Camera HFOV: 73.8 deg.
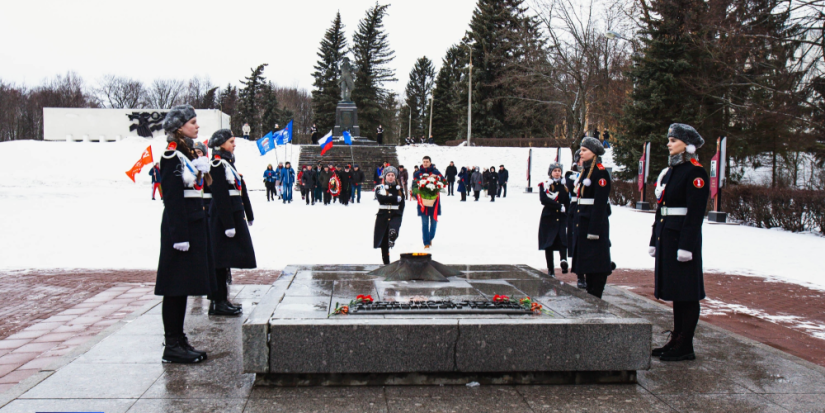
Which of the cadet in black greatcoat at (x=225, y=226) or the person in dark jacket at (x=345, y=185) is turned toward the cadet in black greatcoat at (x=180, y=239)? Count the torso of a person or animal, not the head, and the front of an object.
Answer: the person in dark jacket

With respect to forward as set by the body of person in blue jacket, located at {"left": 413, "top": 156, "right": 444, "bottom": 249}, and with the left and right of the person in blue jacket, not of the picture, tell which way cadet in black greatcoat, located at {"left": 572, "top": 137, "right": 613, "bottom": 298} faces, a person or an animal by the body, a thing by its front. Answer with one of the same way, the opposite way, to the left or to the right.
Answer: to the right

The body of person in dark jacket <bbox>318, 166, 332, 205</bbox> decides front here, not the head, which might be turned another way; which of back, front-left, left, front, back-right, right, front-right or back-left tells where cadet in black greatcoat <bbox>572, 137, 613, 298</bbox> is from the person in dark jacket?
front

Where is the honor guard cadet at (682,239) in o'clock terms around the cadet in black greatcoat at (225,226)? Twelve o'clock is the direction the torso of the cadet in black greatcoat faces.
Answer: The honor guard cadet is roughly at 1 o'clock from the cadet in black greatcoat.

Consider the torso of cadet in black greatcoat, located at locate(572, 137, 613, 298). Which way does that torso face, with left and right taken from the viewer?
facing to the left of the viewer

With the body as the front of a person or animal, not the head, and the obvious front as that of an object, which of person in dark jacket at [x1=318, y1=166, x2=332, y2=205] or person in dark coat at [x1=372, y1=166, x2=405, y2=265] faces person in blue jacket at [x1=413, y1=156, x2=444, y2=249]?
person in dark jacket at [x1=318, y1=166, x2=332, y2=205]

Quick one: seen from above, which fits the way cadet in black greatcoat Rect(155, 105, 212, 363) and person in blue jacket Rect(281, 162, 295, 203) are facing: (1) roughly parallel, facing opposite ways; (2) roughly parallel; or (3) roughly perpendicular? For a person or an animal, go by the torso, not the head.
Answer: roughly perpendicular

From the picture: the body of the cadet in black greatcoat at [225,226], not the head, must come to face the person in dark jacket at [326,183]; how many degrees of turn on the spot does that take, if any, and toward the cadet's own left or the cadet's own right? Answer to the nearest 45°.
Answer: approximately 90° to the cadet's own left

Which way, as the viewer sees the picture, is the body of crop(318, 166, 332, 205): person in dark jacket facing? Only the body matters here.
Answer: toward the camera

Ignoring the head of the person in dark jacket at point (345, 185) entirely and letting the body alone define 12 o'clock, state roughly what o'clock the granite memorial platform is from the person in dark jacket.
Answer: The granite memorial platform is roughly at 12 o'clock from the person in dark jacket.

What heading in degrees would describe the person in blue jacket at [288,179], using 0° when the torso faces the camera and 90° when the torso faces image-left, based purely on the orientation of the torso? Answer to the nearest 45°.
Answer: approximately 0°

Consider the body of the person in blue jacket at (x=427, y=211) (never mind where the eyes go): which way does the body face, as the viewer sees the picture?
toward the camera

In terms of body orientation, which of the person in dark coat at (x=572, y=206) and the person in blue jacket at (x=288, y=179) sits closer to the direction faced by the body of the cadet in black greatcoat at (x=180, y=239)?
the person in dark coat

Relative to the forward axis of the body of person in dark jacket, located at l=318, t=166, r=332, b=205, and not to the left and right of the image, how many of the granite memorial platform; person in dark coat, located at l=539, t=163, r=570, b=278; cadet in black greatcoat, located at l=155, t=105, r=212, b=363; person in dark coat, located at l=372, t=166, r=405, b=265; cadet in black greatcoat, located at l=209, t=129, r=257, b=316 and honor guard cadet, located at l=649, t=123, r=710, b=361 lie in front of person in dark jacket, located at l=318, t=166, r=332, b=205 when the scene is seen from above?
6

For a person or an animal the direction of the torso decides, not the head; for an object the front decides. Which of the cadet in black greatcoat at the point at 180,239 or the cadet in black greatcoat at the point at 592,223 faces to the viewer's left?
the cadet in black greatcoat at the point at 592,223

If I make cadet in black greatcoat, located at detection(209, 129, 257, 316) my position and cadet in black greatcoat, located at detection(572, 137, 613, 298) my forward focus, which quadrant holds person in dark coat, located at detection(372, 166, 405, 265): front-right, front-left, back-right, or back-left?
front-left

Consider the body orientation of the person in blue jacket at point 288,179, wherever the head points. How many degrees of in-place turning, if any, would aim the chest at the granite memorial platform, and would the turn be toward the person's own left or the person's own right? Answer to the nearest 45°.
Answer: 0° — they already face it

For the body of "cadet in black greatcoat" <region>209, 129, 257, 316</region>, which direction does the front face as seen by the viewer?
to the viewer's right

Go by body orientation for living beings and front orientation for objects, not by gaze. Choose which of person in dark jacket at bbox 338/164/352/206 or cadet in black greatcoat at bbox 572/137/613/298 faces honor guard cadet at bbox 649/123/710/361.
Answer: the person in dark jacket

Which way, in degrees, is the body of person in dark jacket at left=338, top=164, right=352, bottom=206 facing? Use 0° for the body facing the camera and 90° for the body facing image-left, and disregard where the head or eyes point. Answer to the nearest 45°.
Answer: approximately 0°
